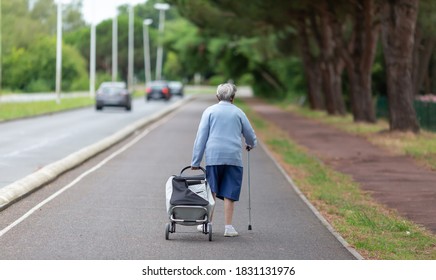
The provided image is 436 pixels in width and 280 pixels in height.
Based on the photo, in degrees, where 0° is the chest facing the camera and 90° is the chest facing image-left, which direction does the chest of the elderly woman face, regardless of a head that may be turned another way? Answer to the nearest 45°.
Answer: approximately 180°

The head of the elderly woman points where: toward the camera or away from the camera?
away from the camera
